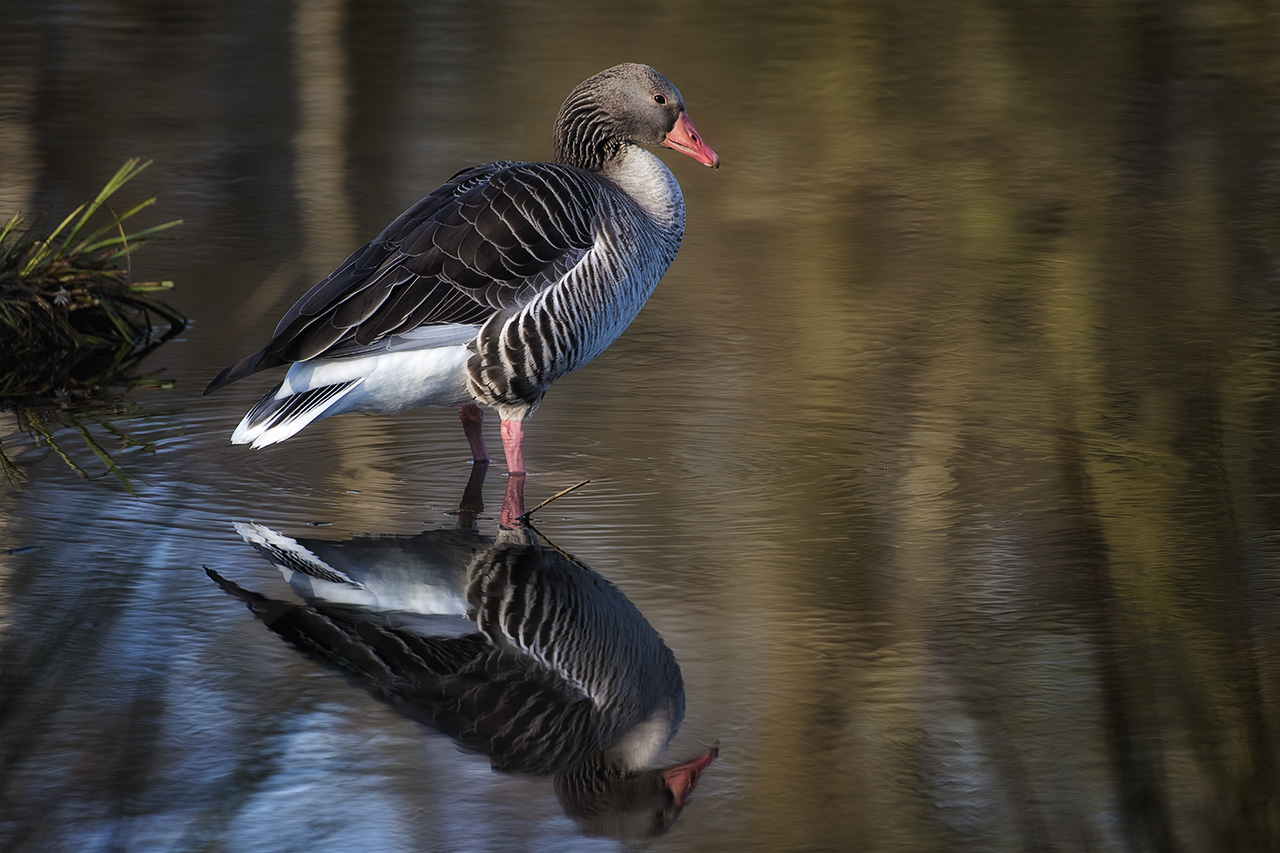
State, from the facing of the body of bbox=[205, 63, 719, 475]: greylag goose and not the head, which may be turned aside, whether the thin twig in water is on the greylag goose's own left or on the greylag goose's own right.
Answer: on the greylag goose's own right

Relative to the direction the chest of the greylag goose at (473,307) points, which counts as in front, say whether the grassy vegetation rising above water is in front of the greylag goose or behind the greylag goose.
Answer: behind

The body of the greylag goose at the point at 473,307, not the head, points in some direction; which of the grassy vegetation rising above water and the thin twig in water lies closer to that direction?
the thin twig in water

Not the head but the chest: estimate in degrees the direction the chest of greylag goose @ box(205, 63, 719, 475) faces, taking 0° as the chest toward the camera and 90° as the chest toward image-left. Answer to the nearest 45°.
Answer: approximately 270°
